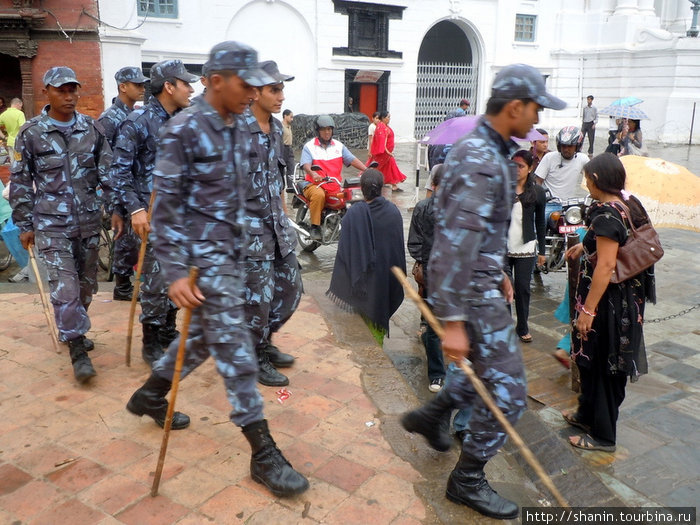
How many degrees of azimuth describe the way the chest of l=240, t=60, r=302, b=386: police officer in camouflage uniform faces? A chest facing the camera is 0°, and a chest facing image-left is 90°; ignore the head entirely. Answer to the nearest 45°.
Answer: approximately 315°

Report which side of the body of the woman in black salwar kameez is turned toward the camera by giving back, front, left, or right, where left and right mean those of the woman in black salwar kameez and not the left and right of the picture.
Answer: left

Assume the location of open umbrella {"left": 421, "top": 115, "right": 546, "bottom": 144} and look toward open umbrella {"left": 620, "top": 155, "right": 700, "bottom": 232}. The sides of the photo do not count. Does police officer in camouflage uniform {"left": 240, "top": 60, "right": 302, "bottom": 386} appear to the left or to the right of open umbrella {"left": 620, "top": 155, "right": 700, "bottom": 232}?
right

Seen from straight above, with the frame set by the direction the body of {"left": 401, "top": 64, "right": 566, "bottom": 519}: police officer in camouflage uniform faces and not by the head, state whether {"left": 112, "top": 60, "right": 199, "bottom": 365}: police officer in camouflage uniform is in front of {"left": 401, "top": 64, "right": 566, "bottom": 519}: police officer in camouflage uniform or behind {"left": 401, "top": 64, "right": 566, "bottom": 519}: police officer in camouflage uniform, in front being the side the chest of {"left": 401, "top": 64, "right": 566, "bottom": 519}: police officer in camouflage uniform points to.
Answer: behind

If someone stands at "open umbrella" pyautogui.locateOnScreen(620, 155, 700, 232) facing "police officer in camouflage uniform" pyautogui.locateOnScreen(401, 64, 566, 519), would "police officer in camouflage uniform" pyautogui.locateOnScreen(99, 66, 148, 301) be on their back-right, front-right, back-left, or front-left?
front-right

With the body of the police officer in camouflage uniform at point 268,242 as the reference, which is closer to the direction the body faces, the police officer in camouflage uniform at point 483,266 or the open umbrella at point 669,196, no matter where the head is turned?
the police officer in camouflage uniform

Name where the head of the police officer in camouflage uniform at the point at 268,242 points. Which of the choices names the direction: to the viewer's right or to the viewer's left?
to the viewer's right

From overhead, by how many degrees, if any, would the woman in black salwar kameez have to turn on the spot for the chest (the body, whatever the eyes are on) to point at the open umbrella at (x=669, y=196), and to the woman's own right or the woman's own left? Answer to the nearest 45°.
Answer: approximately 90° to the woman's own right

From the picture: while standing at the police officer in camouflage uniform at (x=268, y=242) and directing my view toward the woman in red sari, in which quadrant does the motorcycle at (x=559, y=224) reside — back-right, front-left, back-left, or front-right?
front-right

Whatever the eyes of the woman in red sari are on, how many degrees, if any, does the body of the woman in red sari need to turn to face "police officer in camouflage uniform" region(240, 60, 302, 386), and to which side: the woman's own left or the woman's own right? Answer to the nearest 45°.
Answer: approximately 90° to the woman's own right

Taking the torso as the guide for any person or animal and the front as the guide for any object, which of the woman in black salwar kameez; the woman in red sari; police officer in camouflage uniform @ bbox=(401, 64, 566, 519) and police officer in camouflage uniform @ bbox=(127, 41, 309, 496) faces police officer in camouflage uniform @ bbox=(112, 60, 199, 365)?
the woman in black salwar kameez

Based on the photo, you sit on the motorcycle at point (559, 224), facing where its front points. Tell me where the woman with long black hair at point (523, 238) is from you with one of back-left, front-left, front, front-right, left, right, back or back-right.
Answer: front-right
